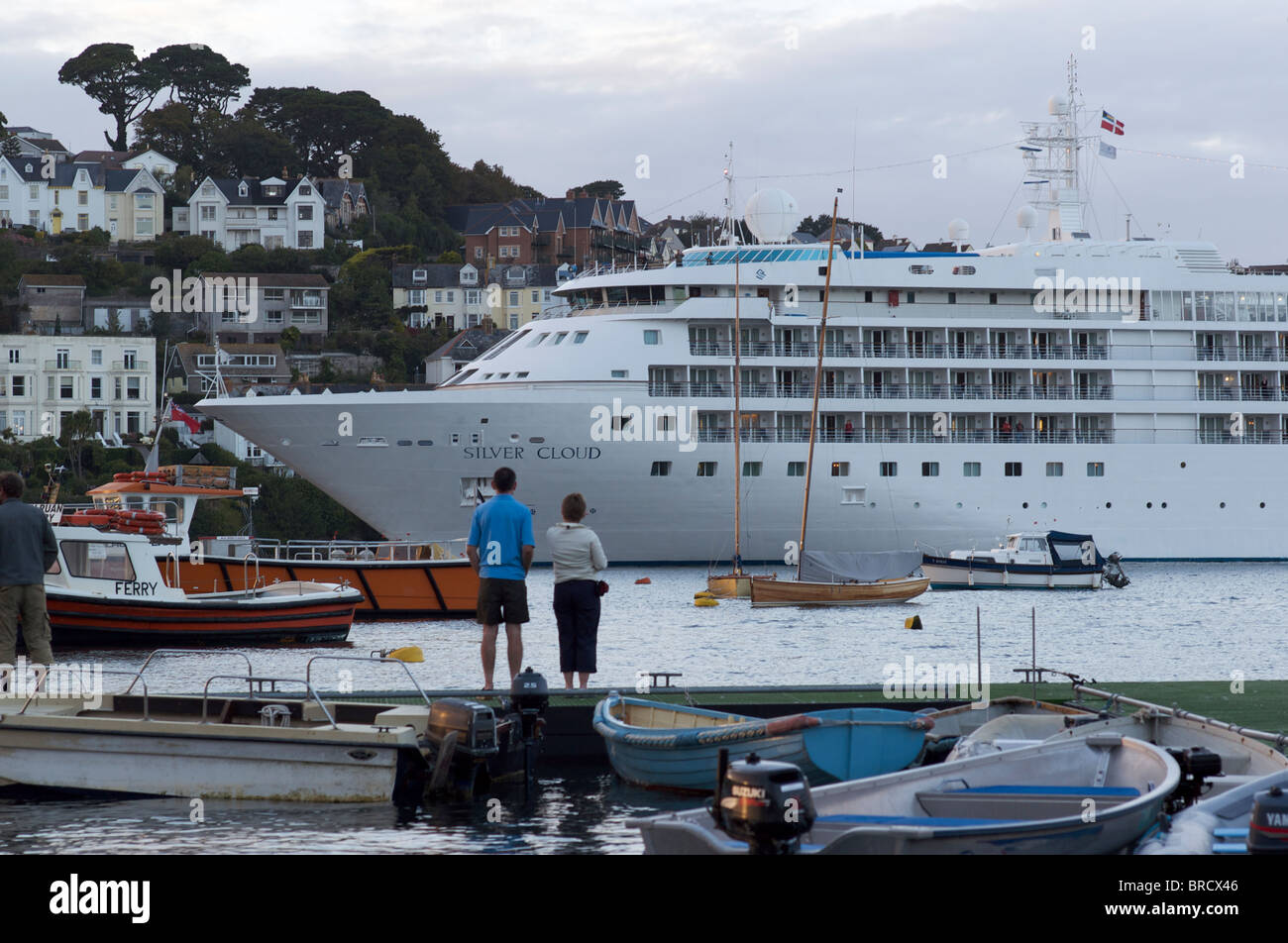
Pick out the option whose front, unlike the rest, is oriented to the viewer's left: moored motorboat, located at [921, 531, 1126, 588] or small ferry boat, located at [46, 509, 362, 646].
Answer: the moored motorboat

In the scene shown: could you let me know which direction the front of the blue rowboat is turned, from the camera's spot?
facing away from the viewer and to the left of the viewer

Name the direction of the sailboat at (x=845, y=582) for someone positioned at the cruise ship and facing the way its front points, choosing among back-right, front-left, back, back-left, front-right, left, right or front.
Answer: left

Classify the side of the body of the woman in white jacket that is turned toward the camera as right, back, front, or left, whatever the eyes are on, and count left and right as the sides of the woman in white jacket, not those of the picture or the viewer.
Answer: back

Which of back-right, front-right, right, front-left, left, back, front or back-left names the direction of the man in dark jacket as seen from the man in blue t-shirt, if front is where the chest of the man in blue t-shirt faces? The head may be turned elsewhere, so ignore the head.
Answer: left

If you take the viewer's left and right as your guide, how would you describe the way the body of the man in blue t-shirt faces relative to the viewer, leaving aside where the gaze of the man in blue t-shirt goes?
facing away from the viewer

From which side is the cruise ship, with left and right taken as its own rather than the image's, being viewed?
left

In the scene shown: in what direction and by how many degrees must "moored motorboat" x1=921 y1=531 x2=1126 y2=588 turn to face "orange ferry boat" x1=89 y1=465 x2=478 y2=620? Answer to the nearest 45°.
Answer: approximately 45° to its left

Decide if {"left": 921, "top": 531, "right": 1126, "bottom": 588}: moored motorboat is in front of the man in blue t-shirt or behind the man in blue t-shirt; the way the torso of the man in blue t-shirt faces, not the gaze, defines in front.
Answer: in front

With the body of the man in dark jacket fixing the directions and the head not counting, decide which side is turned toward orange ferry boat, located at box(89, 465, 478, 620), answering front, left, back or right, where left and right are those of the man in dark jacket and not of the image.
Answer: front

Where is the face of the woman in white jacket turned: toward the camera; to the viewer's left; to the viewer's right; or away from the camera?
away from the camera

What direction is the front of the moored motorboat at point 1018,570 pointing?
to the viewer's left

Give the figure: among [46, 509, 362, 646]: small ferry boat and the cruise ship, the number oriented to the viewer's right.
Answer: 1

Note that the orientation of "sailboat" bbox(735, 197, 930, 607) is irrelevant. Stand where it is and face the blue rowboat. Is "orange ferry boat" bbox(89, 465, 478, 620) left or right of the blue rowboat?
right

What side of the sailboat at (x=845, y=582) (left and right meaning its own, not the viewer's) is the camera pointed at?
left

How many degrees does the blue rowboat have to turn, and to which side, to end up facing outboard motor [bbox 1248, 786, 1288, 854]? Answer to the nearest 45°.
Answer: approximately 180°
